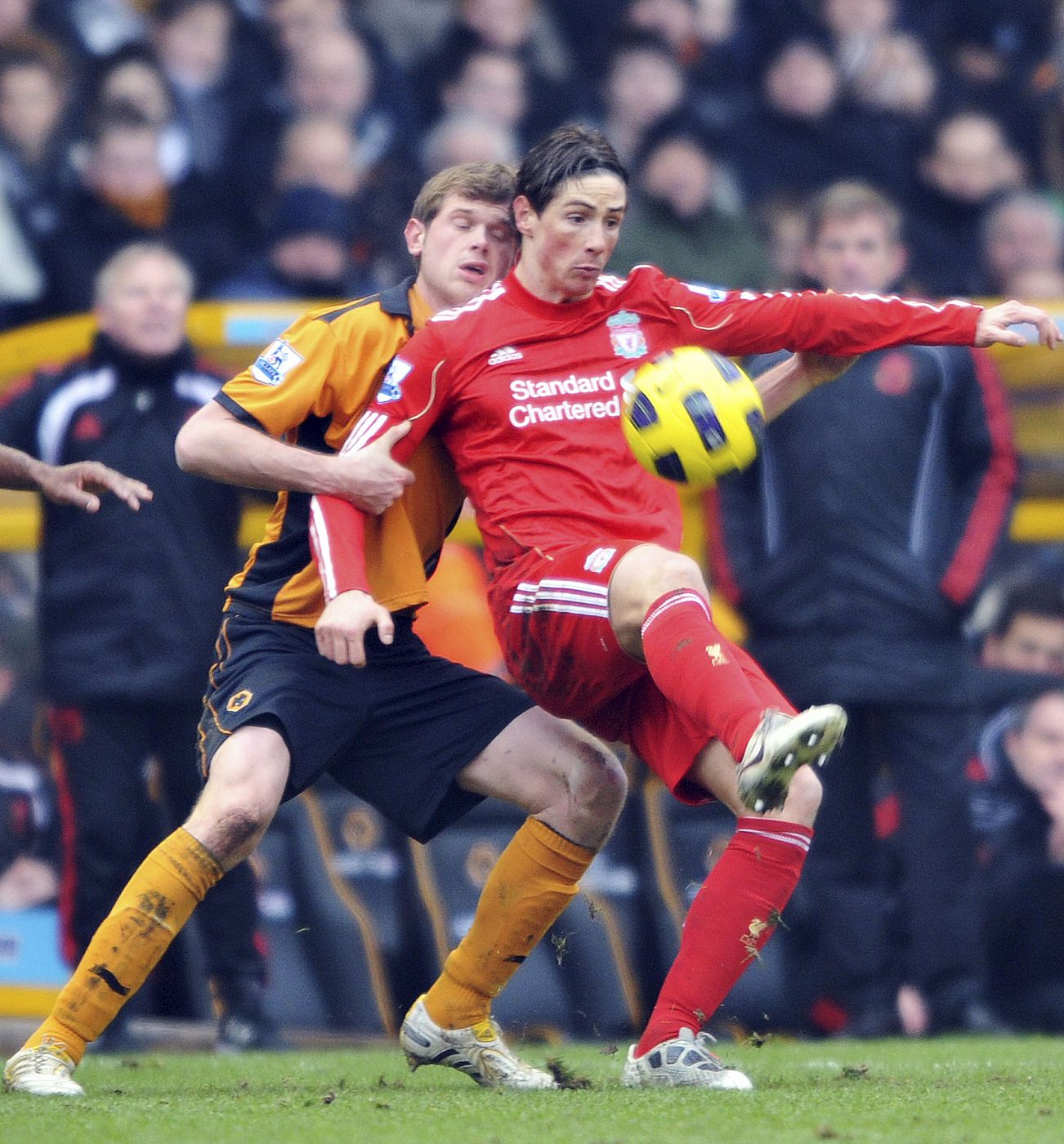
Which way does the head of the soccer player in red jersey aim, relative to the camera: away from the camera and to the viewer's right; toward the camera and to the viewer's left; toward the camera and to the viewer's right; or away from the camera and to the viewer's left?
toward the camera and to the viewer's right

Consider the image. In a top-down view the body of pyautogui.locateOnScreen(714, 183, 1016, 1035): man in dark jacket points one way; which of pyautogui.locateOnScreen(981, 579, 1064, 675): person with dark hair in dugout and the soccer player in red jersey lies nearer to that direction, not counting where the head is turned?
the soccer player in red jersey

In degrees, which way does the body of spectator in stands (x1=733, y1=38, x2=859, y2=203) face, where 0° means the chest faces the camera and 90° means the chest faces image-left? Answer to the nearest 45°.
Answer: approximately 0°

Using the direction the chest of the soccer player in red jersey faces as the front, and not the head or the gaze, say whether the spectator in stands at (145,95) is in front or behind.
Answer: behind

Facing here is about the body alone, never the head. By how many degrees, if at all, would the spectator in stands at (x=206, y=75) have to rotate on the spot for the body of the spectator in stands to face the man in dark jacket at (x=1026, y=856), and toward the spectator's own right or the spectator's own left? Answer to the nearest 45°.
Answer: approximately 45° to the spectator's own left

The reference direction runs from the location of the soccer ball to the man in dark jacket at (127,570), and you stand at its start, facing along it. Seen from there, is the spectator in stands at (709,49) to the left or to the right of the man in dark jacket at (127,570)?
right

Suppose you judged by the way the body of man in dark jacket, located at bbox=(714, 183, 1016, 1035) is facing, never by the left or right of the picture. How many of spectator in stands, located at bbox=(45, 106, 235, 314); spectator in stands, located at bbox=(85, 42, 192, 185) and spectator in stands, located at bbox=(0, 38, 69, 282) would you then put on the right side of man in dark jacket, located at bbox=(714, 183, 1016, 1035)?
3

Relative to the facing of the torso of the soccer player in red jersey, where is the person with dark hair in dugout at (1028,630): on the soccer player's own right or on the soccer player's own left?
on the soccer player's own left

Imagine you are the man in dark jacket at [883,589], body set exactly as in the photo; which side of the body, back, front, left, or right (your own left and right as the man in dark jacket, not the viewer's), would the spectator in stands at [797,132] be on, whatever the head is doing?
back

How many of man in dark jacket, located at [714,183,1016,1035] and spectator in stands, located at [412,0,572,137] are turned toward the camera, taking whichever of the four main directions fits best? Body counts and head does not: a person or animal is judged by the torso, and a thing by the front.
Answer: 2

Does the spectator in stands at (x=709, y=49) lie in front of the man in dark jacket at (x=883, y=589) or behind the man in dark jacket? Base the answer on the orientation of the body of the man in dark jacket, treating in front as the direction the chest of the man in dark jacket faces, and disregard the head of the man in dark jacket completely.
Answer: behind

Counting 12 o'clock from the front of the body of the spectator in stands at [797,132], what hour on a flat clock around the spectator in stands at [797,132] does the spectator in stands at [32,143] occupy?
the spectator in stands at [32,143] is roughly at 2 o'clock from the spectator in stands at [797,132].

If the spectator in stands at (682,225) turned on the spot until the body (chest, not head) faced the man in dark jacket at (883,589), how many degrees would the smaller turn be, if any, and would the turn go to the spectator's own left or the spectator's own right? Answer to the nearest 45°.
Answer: approximately 45° to the spectator's own left
